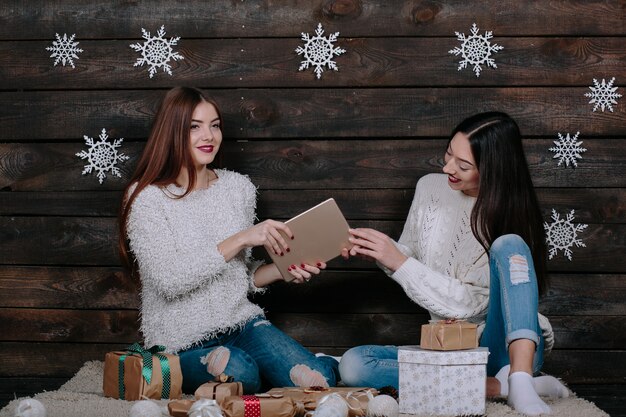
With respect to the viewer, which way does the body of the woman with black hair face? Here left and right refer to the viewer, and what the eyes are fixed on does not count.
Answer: facing the viewer and to the left of the viewer

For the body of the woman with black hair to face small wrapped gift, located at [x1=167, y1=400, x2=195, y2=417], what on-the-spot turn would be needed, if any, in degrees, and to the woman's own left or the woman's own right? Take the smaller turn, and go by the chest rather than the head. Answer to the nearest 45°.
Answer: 0° — they already face it

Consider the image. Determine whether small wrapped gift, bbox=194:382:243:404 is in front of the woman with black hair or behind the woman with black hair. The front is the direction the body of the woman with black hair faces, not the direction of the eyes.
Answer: in front

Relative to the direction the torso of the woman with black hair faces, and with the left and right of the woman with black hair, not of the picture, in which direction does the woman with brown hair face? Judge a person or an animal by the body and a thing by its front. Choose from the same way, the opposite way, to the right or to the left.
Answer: to the left

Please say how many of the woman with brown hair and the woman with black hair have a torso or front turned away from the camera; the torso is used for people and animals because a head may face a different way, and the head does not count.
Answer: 0

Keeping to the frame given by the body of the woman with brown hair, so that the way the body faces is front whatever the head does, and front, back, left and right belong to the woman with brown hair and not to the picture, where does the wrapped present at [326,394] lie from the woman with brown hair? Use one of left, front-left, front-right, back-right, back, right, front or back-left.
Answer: front

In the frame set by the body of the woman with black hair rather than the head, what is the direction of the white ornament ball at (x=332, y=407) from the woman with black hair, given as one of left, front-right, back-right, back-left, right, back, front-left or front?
front

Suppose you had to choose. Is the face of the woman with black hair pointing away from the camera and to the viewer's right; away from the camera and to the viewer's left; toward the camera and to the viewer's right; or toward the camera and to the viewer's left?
toward the camera and to the viewer's left

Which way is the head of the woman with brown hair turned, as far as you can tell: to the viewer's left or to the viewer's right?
to the viewer's right

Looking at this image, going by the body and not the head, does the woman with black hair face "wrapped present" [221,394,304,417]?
yes

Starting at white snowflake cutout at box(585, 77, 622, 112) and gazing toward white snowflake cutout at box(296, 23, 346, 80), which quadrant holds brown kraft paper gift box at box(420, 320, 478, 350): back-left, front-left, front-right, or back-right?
front-left

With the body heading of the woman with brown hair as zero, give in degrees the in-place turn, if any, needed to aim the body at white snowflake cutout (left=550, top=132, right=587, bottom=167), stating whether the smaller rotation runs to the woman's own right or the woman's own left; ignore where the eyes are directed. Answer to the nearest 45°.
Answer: approximately 45° to the woman's own left

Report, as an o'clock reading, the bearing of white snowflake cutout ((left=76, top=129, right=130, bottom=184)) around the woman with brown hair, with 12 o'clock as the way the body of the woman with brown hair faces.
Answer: The white snowflake cutout is roughly at 6 o'clock from the woman with brown hair.

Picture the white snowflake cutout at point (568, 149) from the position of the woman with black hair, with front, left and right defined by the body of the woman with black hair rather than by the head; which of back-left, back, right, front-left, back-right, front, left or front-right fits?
back

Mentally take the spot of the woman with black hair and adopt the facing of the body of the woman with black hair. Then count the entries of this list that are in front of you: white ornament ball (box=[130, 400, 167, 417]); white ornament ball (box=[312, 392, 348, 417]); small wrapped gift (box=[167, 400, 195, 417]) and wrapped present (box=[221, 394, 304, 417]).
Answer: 4

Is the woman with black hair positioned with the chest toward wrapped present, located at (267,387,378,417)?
yes

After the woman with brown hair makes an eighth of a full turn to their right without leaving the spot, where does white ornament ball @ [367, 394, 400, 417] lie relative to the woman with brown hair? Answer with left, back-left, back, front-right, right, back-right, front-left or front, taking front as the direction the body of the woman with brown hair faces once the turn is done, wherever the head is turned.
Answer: front-left

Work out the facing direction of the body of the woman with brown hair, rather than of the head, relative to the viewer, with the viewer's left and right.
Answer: facing the viewer and to the right of the viewer
